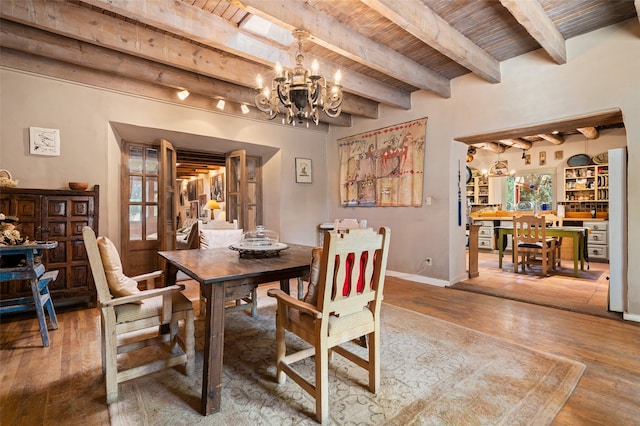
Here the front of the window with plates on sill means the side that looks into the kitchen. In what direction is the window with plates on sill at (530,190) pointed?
toward the camera

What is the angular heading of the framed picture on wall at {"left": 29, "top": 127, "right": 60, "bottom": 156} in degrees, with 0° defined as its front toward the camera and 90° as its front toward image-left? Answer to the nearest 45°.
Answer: approximately 0°

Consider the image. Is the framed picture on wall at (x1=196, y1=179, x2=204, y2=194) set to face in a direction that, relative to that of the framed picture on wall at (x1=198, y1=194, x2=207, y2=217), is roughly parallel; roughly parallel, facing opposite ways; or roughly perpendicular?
roughly parallel

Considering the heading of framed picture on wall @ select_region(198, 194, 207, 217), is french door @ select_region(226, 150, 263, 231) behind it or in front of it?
in front

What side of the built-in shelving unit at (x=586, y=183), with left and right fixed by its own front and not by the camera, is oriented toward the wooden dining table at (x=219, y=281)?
front

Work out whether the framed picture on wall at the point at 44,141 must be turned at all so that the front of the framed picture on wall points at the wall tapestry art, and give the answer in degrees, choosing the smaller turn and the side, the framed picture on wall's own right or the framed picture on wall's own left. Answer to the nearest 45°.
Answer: approximately 90° to the framed picture on wall's own left

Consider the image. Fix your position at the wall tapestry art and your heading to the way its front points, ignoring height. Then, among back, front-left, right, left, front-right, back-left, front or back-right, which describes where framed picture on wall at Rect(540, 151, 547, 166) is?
back

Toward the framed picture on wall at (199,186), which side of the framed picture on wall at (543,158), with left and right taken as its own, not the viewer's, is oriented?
right

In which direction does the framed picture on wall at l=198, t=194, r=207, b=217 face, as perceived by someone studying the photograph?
facing the viewer

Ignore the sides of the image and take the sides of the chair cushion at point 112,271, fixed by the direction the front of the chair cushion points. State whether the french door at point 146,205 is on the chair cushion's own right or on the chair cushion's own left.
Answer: on the chair cushion's own left

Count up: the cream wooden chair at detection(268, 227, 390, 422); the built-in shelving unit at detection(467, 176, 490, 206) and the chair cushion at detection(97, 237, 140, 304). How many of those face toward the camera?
1

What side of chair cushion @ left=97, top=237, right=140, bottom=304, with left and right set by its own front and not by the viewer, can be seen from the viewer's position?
right

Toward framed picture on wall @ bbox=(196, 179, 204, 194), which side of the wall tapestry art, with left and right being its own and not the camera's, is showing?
right

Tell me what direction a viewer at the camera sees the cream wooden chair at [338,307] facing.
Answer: facing away from the viewer and to the left of the viewer

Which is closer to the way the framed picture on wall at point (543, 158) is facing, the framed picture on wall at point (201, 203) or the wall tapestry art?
the wall tapestry art

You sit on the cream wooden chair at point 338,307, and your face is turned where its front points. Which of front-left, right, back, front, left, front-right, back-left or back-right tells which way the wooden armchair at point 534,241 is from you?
right

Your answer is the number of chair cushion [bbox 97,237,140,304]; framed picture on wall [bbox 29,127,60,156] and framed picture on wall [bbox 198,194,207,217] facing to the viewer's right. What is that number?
1
